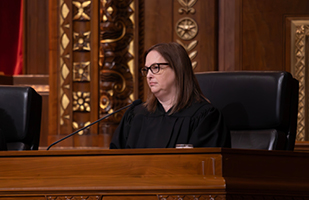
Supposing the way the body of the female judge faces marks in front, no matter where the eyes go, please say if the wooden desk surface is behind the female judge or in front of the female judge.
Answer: in front

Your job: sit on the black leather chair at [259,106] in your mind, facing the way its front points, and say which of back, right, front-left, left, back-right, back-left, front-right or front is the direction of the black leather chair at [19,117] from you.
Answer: front-right

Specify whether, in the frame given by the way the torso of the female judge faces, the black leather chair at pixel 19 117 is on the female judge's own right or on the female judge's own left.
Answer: on the female judge's own right

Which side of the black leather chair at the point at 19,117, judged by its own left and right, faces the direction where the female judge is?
left

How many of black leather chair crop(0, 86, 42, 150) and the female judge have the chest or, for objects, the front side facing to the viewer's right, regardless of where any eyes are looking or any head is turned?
0

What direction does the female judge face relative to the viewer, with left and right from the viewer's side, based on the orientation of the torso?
facing the viewer and to the left of the viewer

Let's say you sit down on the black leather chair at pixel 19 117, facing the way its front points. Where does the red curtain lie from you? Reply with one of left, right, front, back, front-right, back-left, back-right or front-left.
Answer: back-right

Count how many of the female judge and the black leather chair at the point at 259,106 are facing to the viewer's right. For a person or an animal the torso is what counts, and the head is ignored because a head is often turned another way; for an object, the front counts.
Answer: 0

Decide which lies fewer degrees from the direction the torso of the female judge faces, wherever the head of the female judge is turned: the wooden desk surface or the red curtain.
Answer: the wooden desk surface

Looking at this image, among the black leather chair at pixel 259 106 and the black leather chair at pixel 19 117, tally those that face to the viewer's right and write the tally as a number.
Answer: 0

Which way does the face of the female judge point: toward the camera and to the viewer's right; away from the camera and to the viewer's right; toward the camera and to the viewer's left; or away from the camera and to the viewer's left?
toward the camera and to the viewer's left

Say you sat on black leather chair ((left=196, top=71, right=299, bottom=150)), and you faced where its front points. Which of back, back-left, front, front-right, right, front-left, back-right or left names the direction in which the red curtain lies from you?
right

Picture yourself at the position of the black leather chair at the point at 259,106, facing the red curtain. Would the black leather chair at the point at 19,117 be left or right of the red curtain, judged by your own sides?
left

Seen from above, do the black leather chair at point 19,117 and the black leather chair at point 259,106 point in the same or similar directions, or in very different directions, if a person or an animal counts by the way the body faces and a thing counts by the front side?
same or similar directions
